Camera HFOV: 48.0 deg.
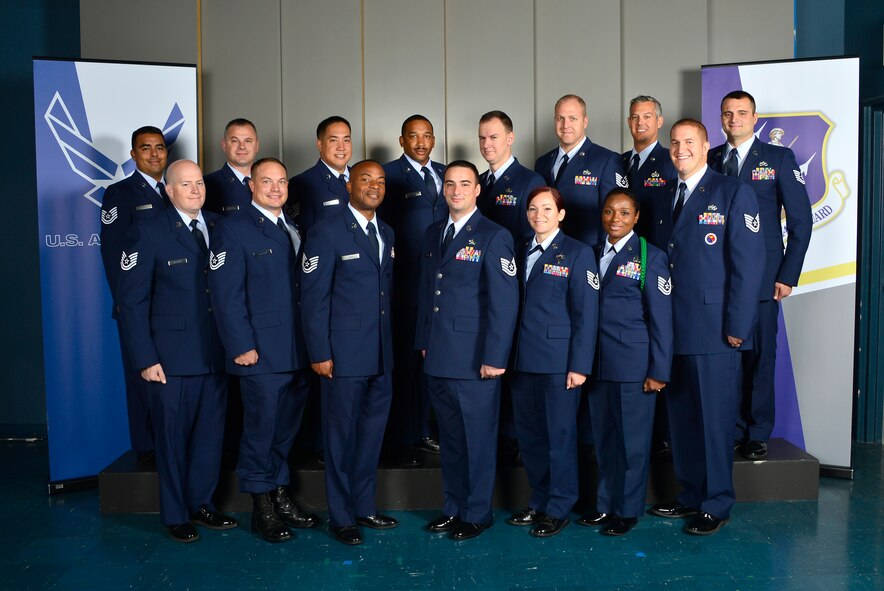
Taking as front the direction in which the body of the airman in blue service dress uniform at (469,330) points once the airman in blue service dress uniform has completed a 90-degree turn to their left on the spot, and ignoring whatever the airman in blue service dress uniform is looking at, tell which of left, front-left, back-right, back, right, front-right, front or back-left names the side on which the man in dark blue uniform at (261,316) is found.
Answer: back-right

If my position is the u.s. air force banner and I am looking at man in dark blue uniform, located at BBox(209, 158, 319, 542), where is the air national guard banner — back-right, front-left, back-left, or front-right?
front-left

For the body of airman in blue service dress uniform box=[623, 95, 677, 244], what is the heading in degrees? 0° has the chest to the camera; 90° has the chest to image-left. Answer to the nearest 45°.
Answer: approximately 45°

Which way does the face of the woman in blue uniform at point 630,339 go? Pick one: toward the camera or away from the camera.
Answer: toward the camera

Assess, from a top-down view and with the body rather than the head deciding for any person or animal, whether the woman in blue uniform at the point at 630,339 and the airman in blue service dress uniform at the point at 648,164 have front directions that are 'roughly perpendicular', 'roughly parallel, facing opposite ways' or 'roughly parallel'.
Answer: roughly parallel

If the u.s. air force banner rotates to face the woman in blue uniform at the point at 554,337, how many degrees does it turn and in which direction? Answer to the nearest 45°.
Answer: approximately 45° to its left

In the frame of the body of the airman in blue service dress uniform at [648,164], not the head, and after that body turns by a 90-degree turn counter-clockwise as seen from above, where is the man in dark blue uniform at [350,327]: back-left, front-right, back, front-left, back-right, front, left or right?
right

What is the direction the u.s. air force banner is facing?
toward the camera

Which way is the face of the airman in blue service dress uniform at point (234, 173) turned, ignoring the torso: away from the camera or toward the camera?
toward the camera

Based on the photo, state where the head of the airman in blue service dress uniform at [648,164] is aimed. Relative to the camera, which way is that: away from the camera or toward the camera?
toward the camera

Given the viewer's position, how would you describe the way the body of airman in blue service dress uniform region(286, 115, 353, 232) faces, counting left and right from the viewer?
facing the viewer and to the right of the viewer

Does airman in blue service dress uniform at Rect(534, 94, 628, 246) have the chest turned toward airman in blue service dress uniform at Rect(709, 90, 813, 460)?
no

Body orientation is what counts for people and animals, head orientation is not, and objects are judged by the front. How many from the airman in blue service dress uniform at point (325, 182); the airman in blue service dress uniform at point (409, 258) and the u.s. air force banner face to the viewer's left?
0

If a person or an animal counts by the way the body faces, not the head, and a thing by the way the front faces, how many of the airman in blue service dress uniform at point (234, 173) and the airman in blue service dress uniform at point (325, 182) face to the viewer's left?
0

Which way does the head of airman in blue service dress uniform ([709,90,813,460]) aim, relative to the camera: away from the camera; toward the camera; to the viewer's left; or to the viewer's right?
toward the camera

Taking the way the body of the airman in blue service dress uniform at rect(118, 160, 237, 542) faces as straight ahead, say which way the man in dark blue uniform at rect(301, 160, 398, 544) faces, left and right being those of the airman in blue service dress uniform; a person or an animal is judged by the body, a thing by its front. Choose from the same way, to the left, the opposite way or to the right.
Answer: the same way

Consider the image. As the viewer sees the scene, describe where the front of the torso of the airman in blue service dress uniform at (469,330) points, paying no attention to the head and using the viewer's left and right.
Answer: facing the viewer and to the left of the viewer

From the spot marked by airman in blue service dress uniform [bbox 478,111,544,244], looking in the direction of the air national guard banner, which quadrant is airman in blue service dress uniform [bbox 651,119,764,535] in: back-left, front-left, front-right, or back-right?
front-right

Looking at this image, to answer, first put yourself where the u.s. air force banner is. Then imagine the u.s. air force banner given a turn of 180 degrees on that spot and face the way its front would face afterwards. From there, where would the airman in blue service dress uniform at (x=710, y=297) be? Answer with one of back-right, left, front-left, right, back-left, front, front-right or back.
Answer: back-right
